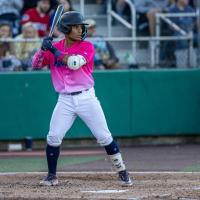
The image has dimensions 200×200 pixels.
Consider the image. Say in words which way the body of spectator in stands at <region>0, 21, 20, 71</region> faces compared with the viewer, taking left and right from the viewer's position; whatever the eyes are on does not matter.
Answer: facing the viewer

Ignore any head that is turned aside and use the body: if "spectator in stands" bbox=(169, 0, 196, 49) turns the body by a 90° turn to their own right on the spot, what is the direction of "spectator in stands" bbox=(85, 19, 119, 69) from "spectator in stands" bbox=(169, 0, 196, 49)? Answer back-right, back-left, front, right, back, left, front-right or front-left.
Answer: front-left

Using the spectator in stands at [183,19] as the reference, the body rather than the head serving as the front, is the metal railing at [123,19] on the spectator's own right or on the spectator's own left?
on the spectator's own right

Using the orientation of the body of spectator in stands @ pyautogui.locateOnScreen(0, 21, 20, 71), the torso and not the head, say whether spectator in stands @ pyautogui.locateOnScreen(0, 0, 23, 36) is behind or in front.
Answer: behind

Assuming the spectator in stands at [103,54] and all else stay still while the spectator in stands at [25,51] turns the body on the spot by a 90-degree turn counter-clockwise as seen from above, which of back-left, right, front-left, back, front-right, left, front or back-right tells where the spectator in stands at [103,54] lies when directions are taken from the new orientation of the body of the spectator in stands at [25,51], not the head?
front

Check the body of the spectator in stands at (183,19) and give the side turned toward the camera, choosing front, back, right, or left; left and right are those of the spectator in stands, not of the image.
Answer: front

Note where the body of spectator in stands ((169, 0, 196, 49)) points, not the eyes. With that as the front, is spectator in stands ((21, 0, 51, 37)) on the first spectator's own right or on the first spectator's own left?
on the first spectator's own right

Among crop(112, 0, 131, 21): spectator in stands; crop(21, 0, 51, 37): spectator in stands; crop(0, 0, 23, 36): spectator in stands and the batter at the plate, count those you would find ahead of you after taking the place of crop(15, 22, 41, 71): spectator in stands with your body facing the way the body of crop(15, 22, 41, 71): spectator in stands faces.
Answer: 1

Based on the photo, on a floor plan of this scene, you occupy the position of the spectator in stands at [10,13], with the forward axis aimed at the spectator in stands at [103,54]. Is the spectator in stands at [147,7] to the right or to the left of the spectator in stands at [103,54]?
left

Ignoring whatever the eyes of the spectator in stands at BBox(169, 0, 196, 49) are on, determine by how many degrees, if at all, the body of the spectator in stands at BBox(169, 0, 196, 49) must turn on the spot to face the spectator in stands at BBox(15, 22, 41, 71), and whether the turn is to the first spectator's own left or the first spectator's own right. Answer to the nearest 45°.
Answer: approximately 45° to the first spectator's own right

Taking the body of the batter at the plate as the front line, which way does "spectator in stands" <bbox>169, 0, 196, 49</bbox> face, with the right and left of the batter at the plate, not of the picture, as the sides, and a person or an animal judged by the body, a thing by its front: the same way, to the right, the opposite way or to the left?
the same way

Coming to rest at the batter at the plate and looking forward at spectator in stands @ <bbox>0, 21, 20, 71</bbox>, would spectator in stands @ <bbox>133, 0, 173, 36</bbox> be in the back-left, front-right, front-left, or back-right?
front-right

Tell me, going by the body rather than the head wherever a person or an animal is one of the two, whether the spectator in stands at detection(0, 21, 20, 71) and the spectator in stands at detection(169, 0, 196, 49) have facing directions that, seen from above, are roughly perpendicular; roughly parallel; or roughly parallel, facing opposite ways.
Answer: roughly parallel

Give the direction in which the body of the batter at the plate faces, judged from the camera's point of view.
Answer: toward the camera

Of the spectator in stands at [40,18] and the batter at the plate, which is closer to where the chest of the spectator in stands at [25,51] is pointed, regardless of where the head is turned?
the batter at the plate

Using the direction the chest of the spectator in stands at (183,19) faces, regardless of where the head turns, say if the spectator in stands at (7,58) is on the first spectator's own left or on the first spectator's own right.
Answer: on the first spectator's own right

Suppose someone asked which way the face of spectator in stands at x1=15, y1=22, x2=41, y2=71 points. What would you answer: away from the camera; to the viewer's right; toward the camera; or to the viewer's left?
toward the camera
